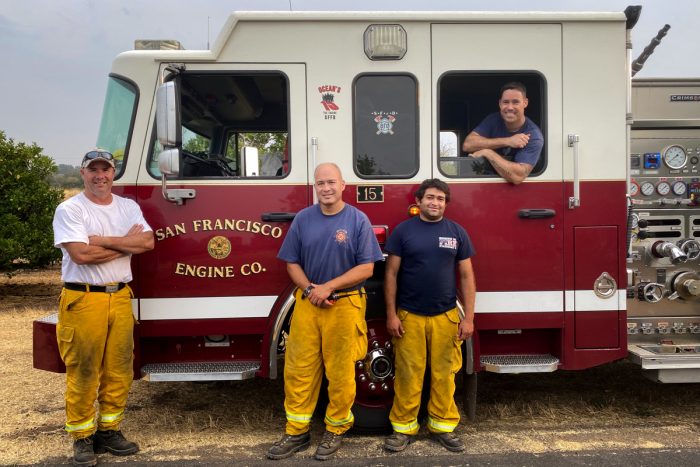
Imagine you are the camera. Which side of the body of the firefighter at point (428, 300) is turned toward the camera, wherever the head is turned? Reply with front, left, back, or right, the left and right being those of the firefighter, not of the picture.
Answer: front

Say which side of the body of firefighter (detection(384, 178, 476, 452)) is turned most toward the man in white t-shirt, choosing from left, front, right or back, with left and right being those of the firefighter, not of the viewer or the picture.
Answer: right

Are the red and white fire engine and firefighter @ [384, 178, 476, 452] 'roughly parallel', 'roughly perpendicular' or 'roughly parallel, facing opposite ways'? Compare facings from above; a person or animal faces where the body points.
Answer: roughly perpendicular

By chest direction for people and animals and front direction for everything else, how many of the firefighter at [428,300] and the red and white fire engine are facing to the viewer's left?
1

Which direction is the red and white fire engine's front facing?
to the viewer's left

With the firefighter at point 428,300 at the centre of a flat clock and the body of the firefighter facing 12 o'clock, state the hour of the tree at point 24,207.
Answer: The tree is roughly at 4 o'clock from the firefighter.

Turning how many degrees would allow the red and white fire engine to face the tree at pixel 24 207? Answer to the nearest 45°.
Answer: approximately 45° to its right
